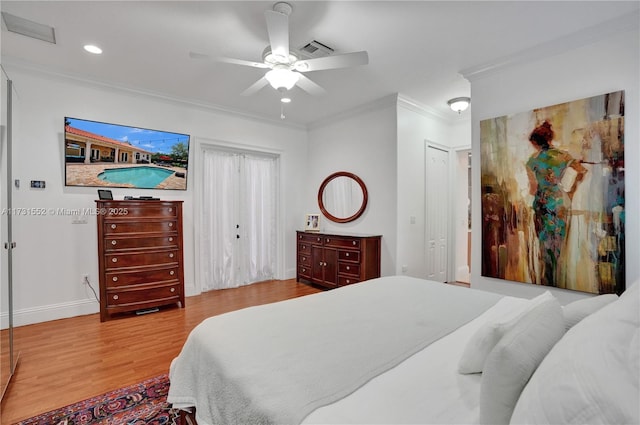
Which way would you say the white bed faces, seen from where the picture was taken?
facing away from the viewer and to the left of the viewer

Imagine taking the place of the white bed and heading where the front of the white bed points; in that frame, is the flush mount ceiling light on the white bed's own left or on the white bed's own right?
on the white bed's own right

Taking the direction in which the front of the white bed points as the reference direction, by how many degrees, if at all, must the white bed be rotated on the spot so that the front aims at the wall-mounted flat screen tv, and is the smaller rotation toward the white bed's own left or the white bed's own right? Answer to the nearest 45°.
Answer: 0° — it already faces it

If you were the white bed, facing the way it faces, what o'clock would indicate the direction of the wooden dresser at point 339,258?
The wooden dresser is roughly at 1 o'clock from the white bed.

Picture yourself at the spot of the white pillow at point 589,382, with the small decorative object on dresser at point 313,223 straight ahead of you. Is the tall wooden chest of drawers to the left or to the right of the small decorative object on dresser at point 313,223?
left

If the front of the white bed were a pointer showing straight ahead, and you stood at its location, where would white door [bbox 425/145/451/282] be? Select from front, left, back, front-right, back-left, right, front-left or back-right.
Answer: front-right

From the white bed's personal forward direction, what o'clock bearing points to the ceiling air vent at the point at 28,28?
The ceiling air vent is roughly at 11 o'clock from the white bed.
